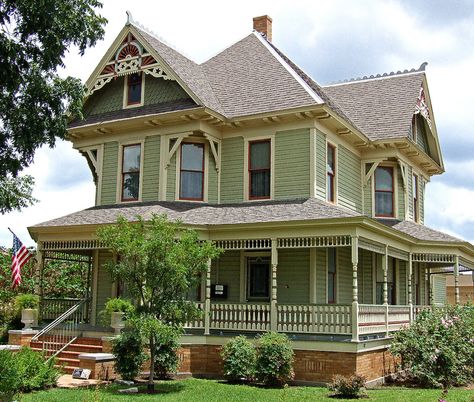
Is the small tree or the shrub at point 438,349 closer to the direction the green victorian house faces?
the small tree

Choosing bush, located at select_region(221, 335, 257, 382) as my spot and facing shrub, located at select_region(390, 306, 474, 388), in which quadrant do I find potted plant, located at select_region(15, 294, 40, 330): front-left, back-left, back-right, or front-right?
back-left

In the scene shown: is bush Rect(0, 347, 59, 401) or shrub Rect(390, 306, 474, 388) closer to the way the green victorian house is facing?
the bush

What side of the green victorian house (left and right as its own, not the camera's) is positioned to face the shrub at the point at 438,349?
left

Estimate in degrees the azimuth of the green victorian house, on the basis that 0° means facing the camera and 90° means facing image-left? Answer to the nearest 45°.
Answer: approximately 45°

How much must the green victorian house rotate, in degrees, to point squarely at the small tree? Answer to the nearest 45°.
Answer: approximately 45° to its left

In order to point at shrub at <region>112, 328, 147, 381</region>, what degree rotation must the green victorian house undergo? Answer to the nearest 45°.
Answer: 0° — it already faces it
